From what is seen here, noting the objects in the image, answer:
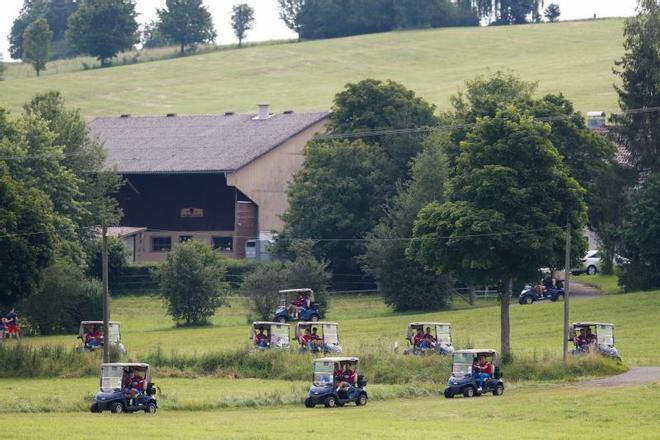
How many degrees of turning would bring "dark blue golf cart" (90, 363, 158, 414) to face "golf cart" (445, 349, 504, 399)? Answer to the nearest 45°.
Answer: approximately 135° to its left

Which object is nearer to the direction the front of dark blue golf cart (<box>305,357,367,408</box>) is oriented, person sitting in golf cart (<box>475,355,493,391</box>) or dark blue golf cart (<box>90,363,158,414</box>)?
the dark blue golf cart

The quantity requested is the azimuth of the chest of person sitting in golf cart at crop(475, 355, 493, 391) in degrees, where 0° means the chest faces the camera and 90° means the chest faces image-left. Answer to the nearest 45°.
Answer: approximately 90°

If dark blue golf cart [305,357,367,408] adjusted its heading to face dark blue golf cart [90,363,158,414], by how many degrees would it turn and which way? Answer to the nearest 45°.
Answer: approximately 45° to its right
